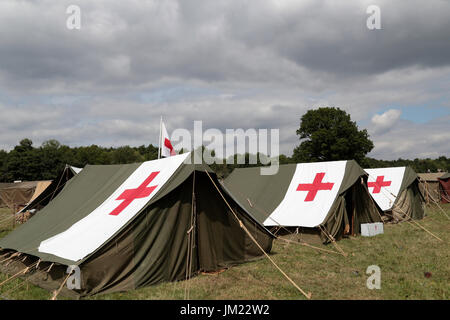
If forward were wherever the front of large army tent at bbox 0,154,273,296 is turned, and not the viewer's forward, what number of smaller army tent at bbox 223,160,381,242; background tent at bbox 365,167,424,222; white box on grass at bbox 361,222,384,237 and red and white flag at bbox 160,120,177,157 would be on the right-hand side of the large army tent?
0

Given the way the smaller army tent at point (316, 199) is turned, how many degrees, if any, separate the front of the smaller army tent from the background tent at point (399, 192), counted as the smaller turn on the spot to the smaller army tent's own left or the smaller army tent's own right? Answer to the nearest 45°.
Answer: approximately 90° to the smaller army tent's own left

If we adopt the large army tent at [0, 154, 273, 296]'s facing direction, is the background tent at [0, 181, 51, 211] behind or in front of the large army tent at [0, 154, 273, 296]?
behind

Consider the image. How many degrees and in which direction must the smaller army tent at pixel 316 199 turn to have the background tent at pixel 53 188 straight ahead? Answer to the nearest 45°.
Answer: approximately 135° to its right

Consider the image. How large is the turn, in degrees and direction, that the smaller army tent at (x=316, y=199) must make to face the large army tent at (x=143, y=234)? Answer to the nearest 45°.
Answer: approximately 90° to its right

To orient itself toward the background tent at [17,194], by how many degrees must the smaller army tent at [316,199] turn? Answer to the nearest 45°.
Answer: approximately 180°

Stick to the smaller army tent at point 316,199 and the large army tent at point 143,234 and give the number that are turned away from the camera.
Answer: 0

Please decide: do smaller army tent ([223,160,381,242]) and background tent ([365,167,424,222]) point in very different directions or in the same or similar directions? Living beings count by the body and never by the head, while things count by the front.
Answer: same or similar directions

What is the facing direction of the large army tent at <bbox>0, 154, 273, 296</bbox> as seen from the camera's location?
facing the viewer and to the right of the viewer

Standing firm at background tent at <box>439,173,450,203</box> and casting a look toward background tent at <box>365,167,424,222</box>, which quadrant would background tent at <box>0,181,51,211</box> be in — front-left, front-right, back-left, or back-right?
front-right

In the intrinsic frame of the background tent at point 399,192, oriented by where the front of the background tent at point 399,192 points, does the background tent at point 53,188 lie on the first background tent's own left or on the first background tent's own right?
on the first background tent's own right

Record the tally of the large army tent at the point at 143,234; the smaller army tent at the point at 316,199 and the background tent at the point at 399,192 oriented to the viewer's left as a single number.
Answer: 0

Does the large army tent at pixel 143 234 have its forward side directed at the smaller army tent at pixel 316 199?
no

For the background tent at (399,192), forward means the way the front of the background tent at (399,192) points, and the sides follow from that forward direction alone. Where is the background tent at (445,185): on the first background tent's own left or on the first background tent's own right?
on the first background tent's own left

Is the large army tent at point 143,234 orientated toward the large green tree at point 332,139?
no
